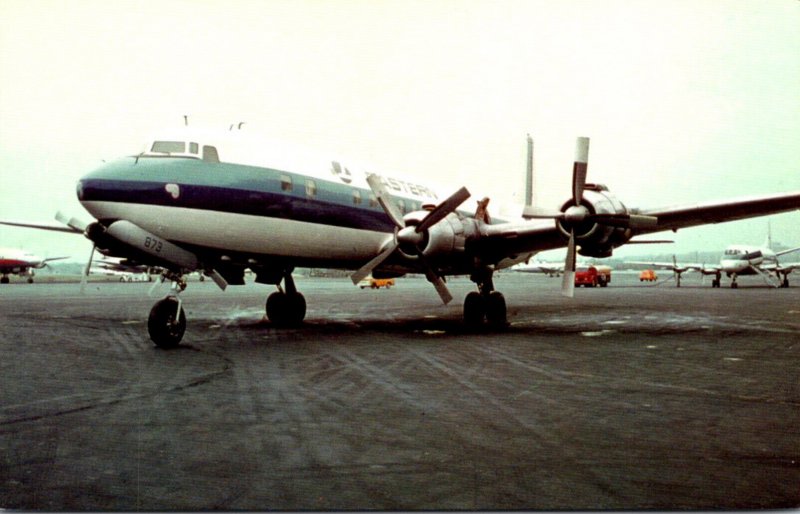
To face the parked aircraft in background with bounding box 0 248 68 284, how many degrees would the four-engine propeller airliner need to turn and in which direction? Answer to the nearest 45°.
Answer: approximately 90° to its right
